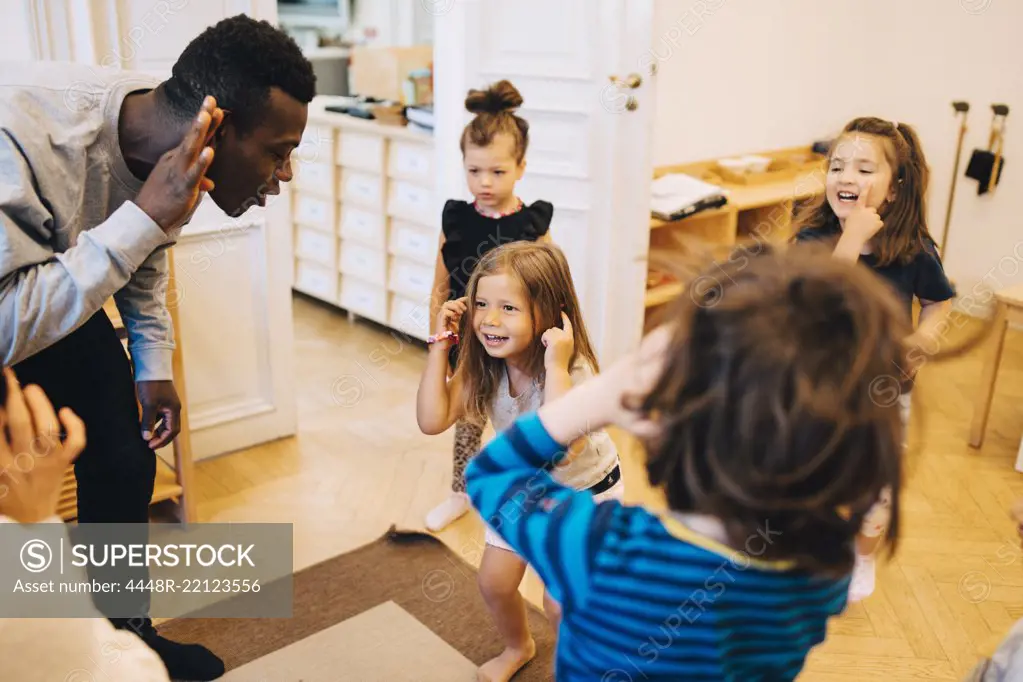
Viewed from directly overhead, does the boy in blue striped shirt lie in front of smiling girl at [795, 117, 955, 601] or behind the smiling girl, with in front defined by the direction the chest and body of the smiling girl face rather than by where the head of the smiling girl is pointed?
in front

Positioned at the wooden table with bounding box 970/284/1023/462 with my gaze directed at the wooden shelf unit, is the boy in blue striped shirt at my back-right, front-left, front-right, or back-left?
back-left

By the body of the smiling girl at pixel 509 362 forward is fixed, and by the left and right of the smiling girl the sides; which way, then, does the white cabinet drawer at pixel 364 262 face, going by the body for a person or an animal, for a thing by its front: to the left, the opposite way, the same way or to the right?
the same way

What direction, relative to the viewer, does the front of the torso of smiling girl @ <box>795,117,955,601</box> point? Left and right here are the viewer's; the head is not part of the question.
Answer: facing the viewer and to the left of the viewer

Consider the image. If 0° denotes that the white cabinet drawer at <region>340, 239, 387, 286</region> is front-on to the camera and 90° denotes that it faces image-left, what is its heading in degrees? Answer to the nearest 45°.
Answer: approximately 45°

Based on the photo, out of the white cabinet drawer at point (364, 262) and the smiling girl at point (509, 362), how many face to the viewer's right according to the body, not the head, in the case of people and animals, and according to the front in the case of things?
0

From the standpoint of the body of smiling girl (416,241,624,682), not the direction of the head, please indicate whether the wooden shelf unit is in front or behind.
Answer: behind

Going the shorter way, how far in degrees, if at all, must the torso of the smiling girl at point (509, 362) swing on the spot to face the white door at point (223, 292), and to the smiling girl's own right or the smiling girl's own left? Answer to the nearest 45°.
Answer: approximately 90° to the smiling girl's own right

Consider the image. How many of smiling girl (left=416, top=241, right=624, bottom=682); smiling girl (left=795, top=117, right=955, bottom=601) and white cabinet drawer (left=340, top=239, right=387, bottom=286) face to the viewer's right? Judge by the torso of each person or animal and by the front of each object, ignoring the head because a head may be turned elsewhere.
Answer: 0

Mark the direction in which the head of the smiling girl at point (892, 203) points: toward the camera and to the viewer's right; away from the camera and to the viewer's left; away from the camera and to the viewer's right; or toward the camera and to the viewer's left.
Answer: toward the camera and to the viewer's left

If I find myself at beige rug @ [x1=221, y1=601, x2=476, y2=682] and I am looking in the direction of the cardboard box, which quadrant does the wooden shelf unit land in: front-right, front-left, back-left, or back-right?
front-right

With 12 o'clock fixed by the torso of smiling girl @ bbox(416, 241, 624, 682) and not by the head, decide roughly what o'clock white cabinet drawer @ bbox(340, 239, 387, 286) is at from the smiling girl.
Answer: The white cabinet drawer is roughly at 4 o'clock from the smiling girl.

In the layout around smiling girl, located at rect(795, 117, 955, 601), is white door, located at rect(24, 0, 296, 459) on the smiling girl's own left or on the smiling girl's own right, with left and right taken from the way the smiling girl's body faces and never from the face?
on the smiling girl's own right
